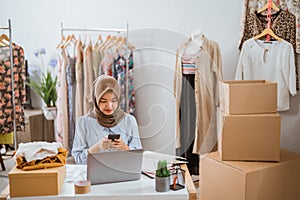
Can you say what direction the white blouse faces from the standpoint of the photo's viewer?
facing the viewer

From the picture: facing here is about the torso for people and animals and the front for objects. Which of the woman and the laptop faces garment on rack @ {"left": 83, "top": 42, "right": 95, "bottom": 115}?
the laptop

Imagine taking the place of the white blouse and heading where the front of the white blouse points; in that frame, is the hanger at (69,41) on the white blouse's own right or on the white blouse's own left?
on the white blouse's own right

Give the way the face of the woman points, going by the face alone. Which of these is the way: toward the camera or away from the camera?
toward the camera

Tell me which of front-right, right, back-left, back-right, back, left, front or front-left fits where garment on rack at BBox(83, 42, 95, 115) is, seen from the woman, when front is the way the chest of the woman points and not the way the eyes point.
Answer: back

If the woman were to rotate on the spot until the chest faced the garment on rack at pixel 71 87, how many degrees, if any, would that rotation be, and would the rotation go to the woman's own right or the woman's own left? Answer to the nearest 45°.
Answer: approximately 180°

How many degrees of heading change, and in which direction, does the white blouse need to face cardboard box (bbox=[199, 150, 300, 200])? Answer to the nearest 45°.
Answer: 0° — it already faces it

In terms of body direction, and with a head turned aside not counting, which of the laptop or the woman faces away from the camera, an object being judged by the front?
the laptop

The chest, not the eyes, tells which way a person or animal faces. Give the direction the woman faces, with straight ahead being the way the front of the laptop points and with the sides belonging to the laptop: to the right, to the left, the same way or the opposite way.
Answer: the opposite way

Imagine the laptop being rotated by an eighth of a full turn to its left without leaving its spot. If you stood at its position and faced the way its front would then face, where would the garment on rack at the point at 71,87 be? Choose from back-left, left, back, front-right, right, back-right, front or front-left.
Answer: front-right

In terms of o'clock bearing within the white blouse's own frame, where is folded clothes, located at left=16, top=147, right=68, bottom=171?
The folded clothes is roughly at 1 o'clock from the white blouse.

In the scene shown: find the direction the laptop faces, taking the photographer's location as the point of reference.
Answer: facing away from the viewer

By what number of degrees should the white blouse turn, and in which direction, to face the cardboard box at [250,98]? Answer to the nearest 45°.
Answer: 0° — it already faces it

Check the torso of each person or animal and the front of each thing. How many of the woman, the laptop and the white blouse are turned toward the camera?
2

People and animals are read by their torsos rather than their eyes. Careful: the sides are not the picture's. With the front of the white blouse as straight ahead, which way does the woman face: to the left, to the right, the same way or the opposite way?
the same way

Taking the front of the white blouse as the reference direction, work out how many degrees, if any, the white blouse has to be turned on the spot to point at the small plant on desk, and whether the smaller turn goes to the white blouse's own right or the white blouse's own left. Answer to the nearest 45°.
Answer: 0° — it already faces it
